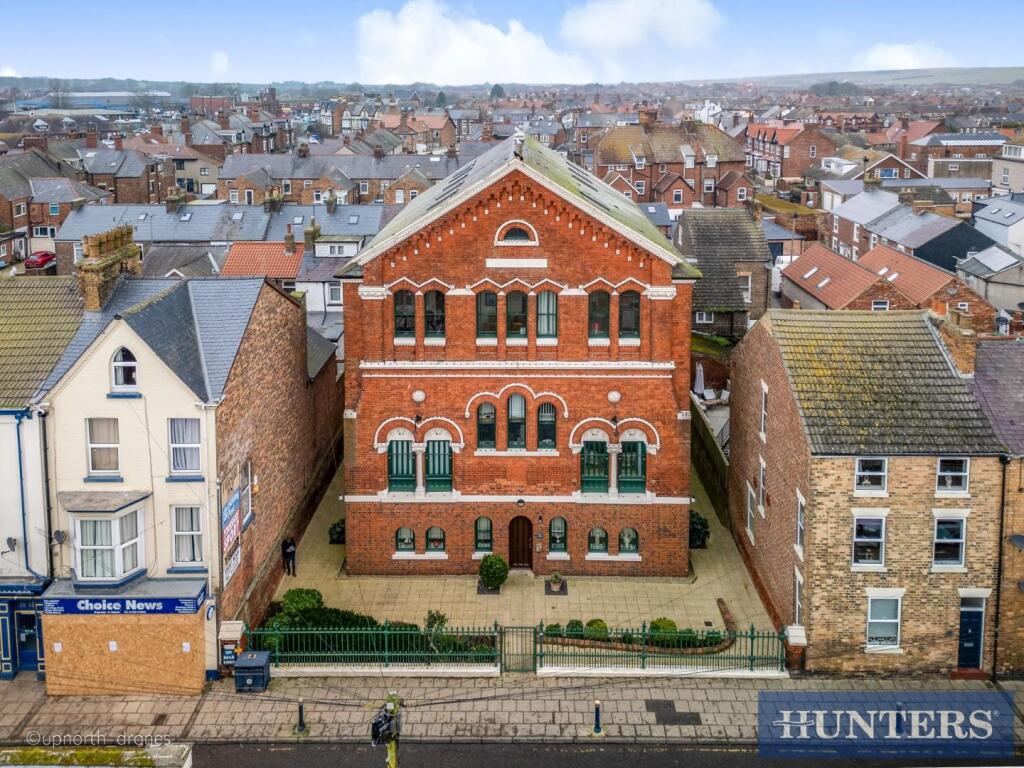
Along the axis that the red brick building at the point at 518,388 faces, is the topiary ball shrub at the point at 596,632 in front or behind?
in front

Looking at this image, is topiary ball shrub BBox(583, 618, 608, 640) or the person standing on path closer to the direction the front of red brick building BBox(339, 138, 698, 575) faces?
the topiary ball shrub

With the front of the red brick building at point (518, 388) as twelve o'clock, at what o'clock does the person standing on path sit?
The person standing on path is roughly at 3 o'clock from the red brick building.

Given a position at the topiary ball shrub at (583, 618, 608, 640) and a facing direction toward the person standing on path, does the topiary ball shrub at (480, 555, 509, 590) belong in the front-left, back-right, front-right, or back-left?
front-right

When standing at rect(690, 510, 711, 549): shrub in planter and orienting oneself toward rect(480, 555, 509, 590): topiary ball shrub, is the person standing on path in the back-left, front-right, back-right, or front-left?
front-right

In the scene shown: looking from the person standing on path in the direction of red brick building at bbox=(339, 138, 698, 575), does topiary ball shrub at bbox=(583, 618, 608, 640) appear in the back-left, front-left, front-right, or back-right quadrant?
front-right

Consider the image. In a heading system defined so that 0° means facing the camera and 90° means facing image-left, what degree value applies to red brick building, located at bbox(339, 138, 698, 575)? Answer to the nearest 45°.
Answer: approximately 0°

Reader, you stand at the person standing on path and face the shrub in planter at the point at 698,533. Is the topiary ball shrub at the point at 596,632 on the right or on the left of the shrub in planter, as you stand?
right

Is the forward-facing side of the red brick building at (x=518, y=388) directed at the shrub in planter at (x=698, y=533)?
no

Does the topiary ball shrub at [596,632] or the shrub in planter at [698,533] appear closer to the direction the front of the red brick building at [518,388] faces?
the topiary ball shrub
